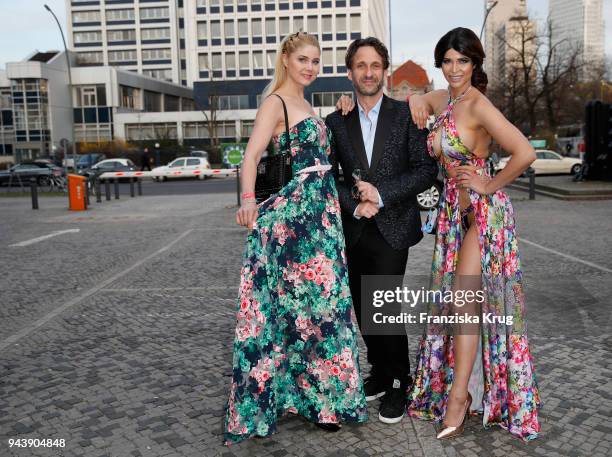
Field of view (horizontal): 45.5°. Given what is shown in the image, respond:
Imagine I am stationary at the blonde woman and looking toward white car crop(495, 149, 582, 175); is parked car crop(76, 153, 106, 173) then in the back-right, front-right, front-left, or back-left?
front-left

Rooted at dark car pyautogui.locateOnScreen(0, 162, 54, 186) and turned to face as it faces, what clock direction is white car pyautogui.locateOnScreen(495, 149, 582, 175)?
The white car is roughly at 7 o'clock from the dark car.

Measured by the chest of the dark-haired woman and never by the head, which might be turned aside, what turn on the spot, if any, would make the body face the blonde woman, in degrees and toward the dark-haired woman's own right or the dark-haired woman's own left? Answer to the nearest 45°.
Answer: approximately 45° to the dark-haired woman's own right

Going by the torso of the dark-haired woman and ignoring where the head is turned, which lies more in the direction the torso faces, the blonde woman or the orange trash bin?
the blonde woman

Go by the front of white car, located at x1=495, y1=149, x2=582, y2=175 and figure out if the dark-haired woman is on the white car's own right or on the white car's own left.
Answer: on the white car's own right

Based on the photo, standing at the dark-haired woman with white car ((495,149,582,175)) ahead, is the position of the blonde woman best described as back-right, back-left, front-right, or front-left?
back-left

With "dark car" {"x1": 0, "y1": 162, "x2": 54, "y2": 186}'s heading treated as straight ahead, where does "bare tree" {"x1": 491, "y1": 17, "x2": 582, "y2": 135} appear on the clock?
The bare tree is roughly at 6 o'clock from the dark car.

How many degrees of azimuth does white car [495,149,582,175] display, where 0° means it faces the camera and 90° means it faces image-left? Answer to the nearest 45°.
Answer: approximately 270°

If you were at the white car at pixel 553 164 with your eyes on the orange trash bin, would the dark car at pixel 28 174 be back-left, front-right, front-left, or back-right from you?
front-right

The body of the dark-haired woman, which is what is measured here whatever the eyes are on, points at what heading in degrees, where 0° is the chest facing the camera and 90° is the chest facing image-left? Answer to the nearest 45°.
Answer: approximately 45°

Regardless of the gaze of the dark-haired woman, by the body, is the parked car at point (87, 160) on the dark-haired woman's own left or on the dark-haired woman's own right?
on the dark-haired woman's own right
